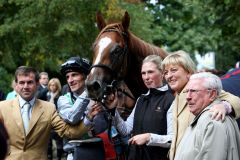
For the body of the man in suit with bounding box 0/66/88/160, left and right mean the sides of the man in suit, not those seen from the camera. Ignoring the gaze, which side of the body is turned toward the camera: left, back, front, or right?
front

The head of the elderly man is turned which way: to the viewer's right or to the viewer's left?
to the viewer's left

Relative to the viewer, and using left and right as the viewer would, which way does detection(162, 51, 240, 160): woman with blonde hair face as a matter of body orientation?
facing the viewer and to the left of the viewer

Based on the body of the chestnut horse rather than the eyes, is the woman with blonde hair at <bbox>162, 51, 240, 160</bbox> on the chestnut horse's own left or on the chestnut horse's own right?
on the chestnut horse's own left

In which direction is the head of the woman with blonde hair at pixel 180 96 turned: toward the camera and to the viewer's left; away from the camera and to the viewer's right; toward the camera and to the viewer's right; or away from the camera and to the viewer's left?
toward the camera and to the viewer's left

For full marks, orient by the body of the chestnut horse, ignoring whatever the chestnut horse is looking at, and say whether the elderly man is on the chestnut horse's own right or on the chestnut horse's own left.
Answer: on the chestnut horse's own left

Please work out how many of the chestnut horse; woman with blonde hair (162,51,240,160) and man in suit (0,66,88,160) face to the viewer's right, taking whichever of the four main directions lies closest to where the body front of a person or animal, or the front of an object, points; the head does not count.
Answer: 0

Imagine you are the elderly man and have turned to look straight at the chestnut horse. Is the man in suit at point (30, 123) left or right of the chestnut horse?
left
